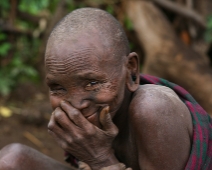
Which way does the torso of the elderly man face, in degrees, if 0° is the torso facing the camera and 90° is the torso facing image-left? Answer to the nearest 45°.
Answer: approximately 45°

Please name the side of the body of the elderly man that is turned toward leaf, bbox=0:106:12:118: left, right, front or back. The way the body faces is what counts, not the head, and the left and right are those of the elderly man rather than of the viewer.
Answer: right

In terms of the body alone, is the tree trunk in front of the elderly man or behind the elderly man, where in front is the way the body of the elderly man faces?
behind
